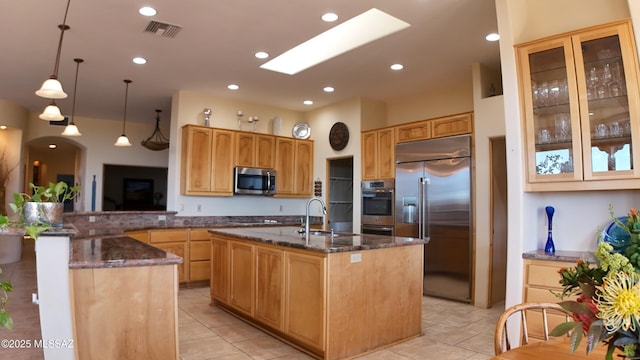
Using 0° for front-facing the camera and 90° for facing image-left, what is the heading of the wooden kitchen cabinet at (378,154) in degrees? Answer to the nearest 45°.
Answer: approximately 45°

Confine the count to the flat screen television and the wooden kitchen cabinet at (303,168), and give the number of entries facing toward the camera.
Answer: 2

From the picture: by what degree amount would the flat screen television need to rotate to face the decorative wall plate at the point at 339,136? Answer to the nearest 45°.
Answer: approximately 45° to its left

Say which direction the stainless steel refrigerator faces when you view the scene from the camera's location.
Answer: facing the viewer and to the left of the viewer

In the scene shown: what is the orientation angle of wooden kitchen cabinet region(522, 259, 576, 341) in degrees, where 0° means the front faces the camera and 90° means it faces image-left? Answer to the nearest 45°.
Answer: approximately 45°

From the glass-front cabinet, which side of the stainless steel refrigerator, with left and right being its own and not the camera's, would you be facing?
left

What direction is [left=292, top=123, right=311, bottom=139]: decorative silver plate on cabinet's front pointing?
toward the camera

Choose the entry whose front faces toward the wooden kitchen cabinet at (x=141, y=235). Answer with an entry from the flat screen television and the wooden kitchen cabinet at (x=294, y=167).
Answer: the flat screen television

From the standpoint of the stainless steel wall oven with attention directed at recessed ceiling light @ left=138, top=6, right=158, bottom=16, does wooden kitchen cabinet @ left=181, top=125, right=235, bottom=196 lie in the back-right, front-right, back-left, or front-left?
front-right

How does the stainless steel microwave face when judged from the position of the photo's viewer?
facing the viewer

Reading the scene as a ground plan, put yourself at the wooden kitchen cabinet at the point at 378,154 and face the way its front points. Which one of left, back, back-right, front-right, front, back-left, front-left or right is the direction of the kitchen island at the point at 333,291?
front-left

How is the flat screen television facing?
toward the camera

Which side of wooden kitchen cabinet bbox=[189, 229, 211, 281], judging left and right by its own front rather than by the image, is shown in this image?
front
